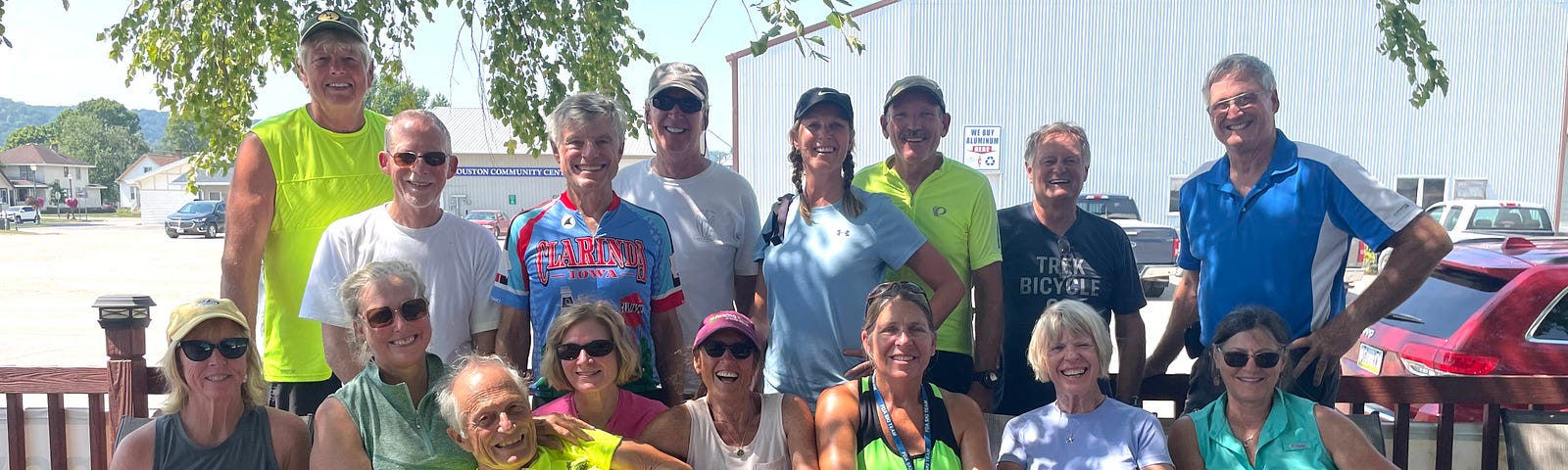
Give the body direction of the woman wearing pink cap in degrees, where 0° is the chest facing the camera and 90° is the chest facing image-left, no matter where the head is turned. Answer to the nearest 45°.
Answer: approximately 0°

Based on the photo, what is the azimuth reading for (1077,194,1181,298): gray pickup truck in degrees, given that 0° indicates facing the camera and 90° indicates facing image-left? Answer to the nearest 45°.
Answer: approximately 135°

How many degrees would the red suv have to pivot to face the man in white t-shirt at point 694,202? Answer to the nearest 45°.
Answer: approximately 180°

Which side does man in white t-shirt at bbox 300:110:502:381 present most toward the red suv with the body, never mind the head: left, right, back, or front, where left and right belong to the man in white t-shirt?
left

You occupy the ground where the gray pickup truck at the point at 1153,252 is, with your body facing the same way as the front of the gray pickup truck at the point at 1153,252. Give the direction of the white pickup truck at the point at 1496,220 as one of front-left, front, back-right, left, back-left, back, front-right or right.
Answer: right

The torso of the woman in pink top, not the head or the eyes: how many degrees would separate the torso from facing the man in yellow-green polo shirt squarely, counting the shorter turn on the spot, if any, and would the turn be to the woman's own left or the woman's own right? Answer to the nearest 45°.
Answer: approximately 90° to the woman's own left

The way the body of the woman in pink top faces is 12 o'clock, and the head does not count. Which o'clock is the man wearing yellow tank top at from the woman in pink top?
The man wearing yellow tank top is roughly at 4 o'clock from the woman in pink top.

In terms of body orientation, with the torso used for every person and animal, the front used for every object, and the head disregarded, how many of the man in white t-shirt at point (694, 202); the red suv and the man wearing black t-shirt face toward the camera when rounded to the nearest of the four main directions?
2
